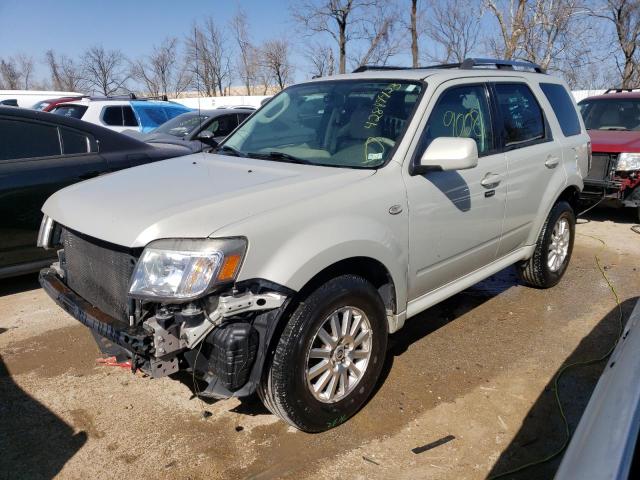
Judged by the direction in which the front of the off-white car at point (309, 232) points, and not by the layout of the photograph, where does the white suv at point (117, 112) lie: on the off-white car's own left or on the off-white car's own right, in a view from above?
on the off-white car's own right

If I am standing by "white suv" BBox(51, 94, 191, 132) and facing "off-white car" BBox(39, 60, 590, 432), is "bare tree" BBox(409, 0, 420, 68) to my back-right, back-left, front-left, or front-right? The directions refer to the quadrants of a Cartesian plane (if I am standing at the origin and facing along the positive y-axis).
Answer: back-left

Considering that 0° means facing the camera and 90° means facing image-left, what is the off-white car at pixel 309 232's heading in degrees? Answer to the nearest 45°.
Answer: approximately 45°

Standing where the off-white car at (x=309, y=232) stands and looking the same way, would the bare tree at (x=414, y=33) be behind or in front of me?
behind
